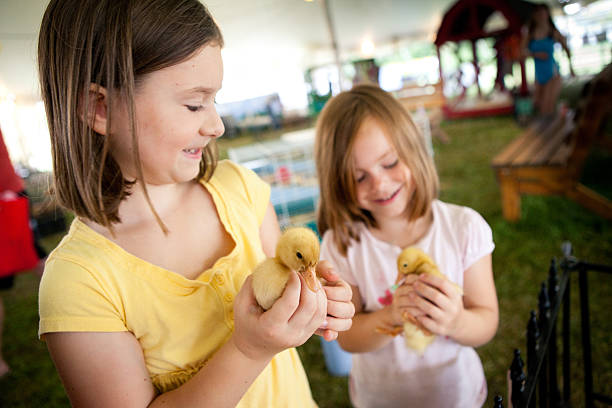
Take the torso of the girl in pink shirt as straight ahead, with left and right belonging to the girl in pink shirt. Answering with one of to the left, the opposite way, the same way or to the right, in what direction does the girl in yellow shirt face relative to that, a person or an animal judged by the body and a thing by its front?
to the left

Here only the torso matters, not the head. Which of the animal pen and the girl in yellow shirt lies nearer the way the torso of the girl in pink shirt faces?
the girl in yellow shirt

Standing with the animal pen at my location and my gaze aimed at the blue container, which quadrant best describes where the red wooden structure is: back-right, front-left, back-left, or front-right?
back-left

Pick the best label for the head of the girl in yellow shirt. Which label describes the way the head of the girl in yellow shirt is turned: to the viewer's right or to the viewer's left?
to the viewer's right

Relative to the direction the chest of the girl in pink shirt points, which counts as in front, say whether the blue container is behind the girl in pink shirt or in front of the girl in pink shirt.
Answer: behind

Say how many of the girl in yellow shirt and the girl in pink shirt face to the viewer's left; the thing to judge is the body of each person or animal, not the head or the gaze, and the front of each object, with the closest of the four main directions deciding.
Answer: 0

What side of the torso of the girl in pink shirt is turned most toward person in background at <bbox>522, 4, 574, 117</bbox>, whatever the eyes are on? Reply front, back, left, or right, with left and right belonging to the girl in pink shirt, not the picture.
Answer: back

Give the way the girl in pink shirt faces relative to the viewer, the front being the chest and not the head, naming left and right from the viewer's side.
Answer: facing the viewer

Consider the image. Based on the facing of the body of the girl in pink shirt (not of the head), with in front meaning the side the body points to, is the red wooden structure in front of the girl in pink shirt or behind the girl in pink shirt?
behind

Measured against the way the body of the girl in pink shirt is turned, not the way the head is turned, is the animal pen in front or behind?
behind

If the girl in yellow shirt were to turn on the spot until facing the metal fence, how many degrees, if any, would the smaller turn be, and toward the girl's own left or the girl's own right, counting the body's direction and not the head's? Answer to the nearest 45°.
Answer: approximately 45° to the girl's own left

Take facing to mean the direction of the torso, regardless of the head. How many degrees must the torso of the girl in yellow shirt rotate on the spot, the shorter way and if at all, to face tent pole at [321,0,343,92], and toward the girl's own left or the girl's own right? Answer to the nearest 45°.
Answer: approximately 90° to the girl's own left

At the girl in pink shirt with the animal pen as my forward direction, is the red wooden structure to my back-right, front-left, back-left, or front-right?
front-right

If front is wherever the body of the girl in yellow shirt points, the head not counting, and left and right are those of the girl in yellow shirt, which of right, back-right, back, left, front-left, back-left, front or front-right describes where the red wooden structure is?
left

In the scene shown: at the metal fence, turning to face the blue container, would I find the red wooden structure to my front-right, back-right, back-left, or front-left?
front-right

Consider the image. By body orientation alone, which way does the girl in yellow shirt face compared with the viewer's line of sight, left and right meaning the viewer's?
facing the viewer and to the right of the viewer

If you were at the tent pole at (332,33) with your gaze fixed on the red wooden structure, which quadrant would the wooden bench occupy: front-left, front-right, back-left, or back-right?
front-right

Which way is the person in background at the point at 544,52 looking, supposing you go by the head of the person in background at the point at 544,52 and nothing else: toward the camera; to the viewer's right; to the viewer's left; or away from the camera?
toward the camera
